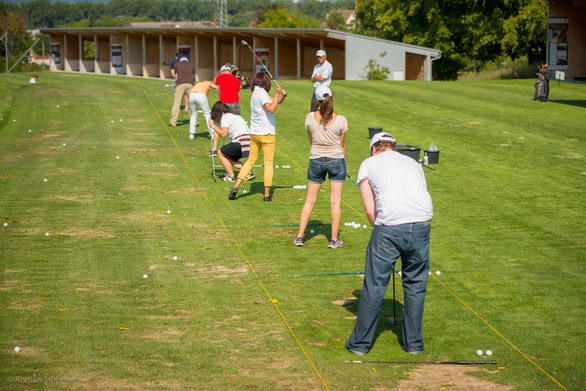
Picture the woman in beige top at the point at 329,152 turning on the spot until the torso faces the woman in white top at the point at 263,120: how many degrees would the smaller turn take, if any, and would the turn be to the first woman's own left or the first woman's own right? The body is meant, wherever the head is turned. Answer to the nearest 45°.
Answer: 0° — they already face them

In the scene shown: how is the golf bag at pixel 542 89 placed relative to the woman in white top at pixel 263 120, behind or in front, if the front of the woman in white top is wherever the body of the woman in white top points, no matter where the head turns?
in front

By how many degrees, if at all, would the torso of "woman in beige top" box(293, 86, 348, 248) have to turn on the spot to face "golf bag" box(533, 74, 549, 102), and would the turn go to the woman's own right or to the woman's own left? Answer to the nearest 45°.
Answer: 0° — they already face it

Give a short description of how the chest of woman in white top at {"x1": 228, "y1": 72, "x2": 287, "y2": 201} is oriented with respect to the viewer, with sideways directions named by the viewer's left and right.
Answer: facing away from the viewer and to the right of the viewer

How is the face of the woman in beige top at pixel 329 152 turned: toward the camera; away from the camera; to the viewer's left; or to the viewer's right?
away from the camera

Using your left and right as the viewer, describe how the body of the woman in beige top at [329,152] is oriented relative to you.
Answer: facing away from the viewer

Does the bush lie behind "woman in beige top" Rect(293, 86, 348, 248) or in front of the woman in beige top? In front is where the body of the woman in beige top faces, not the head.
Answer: in front

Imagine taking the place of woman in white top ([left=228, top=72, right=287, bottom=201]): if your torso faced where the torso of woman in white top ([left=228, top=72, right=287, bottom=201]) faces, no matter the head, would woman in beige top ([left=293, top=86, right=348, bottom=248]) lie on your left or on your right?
on your right

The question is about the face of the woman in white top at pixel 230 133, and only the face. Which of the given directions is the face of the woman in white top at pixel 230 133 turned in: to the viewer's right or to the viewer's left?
to the viewer's left

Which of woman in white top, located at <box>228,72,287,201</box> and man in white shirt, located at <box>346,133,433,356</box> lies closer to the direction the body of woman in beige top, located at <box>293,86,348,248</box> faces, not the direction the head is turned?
the woman in white top

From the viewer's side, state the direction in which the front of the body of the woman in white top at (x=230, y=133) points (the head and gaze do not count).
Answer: to the viewer's left
